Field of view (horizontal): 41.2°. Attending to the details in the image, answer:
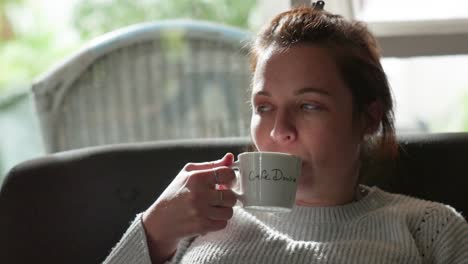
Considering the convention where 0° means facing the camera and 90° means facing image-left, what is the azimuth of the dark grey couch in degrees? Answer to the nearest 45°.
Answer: approximately 0°
